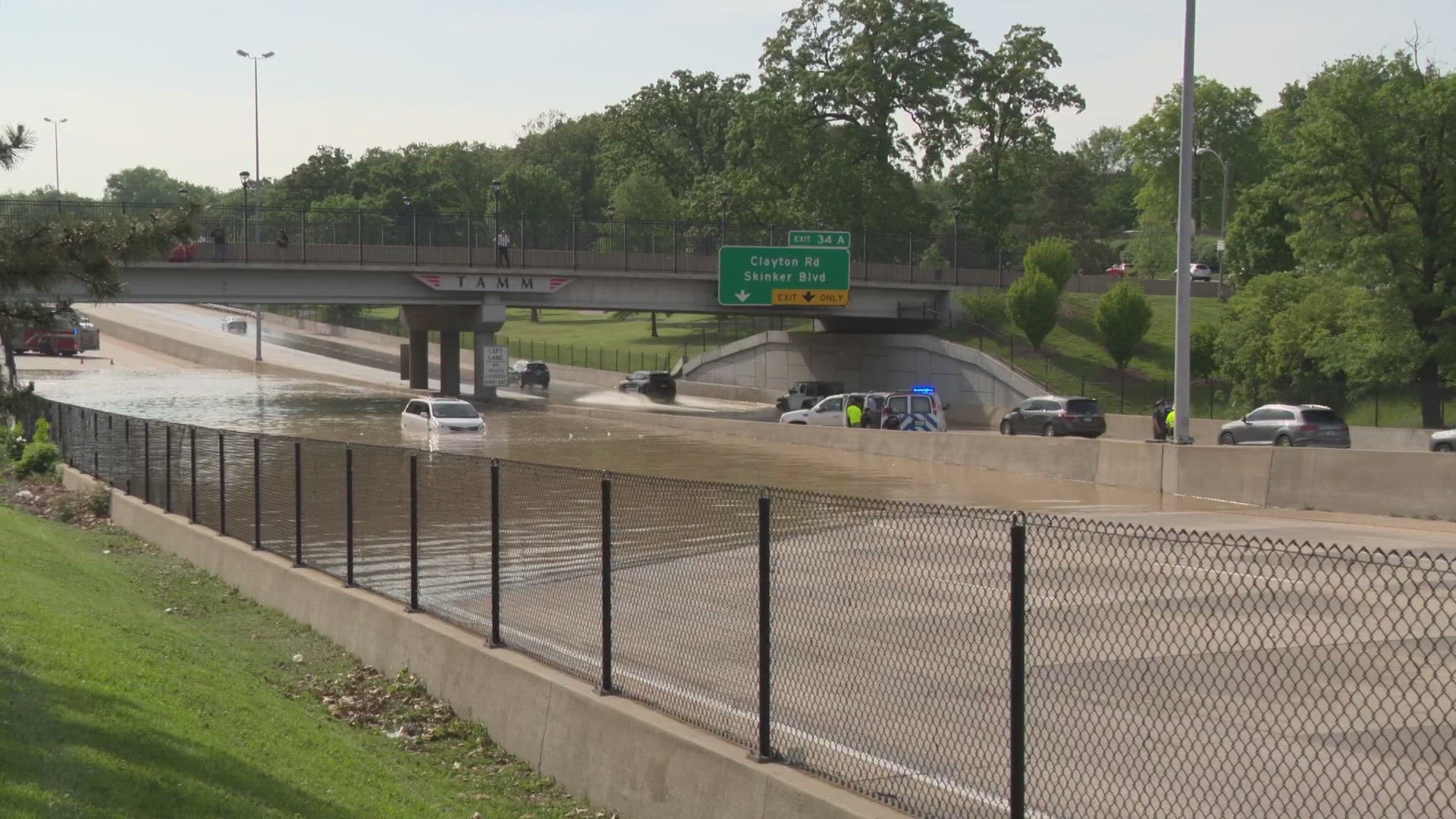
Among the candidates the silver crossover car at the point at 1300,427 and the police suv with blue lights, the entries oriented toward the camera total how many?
0

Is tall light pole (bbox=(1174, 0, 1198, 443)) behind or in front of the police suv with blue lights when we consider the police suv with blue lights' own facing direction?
behind

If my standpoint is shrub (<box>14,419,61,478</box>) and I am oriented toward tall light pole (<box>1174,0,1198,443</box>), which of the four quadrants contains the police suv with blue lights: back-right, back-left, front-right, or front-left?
front-left

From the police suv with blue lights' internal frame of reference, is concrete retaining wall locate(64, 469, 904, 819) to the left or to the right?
on its left

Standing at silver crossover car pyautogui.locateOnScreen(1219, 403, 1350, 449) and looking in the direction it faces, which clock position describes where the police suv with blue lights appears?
The police suv with blue lights is roughly at 11 o'clock from the silver crossover car.

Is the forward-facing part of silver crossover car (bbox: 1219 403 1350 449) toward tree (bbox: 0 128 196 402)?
no

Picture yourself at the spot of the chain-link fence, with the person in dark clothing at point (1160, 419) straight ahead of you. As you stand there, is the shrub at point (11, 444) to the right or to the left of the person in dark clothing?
left

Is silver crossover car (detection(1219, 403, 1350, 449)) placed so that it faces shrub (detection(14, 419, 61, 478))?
no

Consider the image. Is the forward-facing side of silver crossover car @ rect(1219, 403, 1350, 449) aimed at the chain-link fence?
no

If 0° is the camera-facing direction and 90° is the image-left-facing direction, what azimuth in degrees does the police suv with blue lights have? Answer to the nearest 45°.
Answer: approximately 135°

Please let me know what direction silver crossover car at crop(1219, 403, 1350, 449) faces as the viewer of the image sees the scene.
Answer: facing away from the viewer and to the left of the viewer

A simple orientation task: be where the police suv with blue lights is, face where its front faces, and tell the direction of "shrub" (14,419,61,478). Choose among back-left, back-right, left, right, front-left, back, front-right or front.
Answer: left
